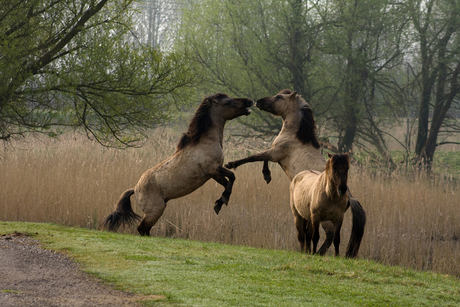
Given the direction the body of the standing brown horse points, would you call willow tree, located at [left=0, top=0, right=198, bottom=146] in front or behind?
behind

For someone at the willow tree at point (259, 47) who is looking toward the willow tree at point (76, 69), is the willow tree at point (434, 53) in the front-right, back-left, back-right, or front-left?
back-left

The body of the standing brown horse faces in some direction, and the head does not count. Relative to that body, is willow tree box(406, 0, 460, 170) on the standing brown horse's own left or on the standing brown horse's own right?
on the standing brown horse's own left

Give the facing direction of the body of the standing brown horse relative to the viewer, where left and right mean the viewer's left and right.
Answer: facing the viewer and to the right of the viewer

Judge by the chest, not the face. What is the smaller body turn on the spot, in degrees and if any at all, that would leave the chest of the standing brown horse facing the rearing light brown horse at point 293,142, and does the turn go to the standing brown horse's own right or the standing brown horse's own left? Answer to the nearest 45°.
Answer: approximately 135° to the standing brown horse's own left
